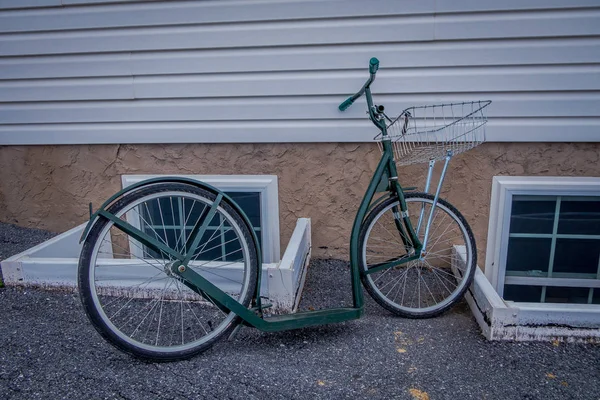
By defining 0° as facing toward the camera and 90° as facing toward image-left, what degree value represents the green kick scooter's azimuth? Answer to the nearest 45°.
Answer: approximately 225°
